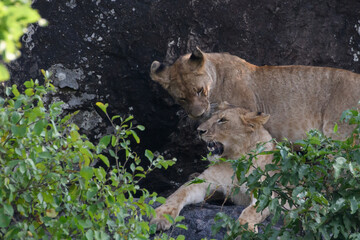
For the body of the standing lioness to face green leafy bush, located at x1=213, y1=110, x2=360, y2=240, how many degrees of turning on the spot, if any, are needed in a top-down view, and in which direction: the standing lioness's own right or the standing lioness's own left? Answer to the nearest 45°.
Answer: approximately 90° to the standing lioness's own left

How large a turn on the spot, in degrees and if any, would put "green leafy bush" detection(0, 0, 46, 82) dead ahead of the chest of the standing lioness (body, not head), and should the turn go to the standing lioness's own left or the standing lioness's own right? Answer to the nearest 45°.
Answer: approximately 90° to the standing lioness's own left

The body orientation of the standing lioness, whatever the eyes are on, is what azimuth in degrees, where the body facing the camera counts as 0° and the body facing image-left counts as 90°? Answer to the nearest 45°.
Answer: approximately 90°

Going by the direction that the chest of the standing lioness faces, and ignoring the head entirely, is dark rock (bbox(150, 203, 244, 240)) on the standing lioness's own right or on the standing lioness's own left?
on the standing lioness's own left

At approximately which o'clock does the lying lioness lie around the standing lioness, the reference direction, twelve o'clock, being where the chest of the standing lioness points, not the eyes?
The lying lioness is roughly at 10 o'clock from the standing lioness.
